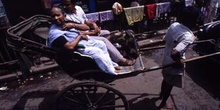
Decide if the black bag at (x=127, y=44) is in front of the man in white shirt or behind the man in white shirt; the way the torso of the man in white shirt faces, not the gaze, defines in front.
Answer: behind

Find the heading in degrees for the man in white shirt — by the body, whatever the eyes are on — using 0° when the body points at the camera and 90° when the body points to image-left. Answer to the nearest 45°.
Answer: approximately 270°

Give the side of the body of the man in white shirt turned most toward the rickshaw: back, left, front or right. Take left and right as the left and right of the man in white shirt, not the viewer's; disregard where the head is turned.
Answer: back

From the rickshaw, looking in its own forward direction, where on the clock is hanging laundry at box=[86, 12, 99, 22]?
The hanging laundry is roughly at 9 o'clock from the rickshaw.

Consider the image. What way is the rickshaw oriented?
to the viewer's right

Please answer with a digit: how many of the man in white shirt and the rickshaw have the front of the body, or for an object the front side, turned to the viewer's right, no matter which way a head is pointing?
2

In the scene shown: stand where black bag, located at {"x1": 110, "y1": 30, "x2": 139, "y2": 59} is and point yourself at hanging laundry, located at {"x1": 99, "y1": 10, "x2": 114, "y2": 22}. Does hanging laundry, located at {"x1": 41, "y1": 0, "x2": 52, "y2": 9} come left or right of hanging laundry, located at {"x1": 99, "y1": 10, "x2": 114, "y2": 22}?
left

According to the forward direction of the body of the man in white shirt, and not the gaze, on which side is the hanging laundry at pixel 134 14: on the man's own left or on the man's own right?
on the man's own left

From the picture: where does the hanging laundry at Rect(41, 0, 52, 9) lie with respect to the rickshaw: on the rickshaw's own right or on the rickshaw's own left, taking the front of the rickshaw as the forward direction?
on the rickshaw's own left
